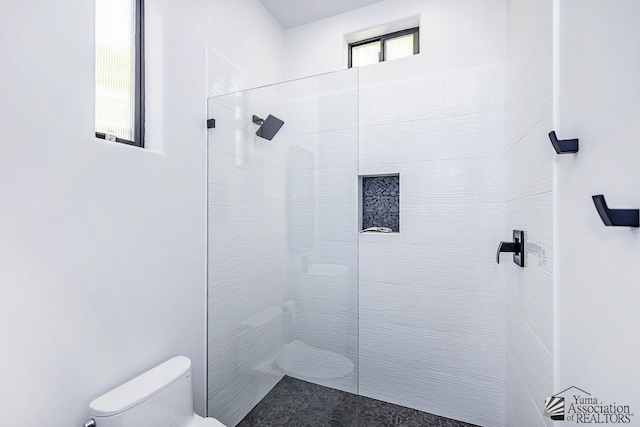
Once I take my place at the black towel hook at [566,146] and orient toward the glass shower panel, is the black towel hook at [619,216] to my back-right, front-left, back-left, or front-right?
back-left

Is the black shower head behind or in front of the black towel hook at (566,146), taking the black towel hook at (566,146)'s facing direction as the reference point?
in front

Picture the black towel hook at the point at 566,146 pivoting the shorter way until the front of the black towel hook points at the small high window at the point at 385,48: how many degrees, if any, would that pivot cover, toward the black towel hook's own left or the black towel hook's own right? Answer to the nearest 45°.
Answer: approximately 45° to the black towel hook's own right

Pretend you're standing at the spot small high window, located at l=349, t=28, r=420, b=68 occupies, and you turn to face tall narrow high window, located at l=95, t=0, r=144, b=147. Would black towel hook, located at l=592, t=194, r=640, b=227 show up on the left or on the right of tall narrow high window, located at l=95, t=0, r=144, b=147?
left

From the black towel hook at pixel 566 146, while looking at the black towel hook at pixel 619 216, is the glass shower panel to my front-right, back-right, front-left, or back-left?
back-right

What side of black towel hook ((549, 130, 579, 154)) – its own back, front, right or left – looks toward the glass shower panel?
front

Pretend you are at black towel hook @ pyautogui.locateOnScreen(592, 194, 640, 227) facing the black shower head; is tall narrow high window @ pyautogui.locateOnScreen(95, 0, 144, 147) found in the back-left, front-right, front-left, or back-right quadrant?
front-left

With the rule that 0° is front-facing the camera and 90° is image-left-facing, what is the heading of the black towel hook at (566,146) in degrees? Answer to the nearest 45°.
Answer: approximately 90°
